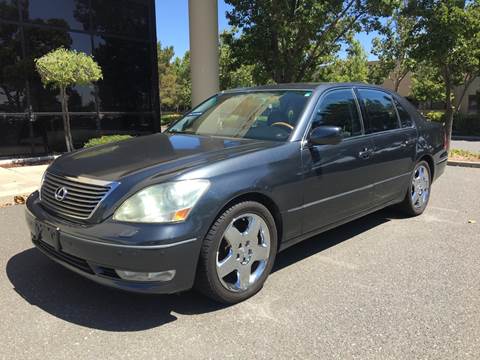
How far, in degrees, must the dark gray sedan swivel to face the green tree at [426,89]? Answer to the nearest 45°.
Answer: approximately 180°

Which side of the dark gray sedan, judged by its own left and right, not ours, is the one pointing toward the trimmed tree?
right

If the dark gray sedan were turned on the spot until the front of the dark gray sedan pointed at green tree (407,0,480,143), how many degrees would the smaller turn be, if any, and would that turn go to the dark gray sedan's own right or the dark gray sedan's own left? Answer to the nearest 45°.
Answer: approximately 180°

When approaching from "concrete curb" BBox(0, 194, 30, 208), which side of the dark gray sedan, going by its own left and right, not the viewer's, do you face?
right

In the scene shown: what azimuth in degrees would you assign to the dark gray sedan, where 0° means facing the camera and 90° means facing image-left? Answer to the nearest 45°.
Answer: approximately 45°

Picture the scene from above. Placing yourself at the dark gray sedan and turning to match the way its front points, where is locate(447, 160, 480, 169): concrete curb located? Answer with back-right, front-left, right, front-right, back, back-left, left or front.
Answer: back

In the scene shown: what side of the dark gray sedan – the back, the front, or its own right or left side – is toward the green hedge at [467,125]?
back
